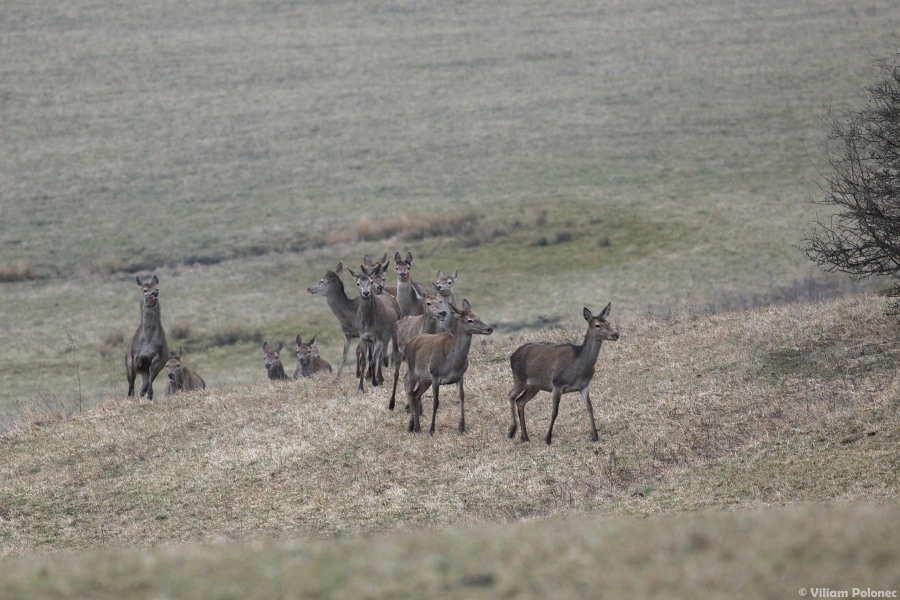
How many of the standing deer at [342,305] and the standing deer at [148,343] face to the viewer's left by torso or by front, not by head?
1

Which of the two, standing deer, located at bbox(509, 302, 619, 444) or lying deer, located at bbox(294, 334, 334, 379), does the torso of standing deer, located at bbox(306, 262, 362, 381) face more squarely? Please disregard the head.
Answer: the lying deer

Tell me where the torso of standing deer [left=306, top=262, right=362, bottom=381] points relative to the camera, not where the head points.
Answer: to the viewer's left

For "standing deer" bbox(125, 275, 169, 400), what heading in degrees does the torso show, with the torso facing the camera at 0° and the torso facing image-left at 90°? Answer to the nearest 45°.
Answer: approximately 0°

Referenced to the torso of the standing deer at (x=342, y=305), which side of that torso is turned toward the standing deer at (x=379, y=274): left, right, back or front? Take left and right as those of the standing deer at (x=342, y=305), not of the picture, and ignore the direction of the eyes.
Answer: back

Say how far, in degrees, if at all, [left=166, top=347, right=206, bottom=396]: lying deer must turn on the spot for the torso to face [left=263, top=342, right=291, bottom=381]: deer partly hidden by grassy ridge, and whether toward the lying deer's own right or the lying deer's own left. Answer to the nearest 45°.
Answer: approximately 135° to the lying deer's own left

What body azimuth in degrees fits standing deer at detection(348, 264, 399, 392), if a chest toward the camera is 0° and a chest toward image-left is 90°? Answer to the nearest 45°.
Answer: approximately 45°

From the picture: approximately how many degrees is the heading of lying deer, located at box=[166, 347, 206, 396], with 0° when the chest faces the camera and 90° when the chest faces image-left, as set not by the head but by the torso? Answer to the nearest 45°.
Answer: approximately 45°

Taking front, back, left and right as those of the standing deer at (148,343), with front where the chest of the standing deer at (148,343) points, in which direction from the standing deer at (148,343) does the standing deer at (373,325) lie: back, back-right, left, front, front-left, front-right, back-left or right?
front-left

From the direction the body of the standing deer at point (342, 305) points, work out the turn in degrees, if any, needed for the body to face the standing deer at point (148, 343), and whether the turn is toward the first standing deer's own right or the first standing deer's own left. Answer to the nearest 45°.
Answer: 0° — it already faces it
